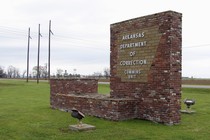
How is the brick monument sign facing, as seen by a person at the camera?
facing the viewer and to the left of the viewer
